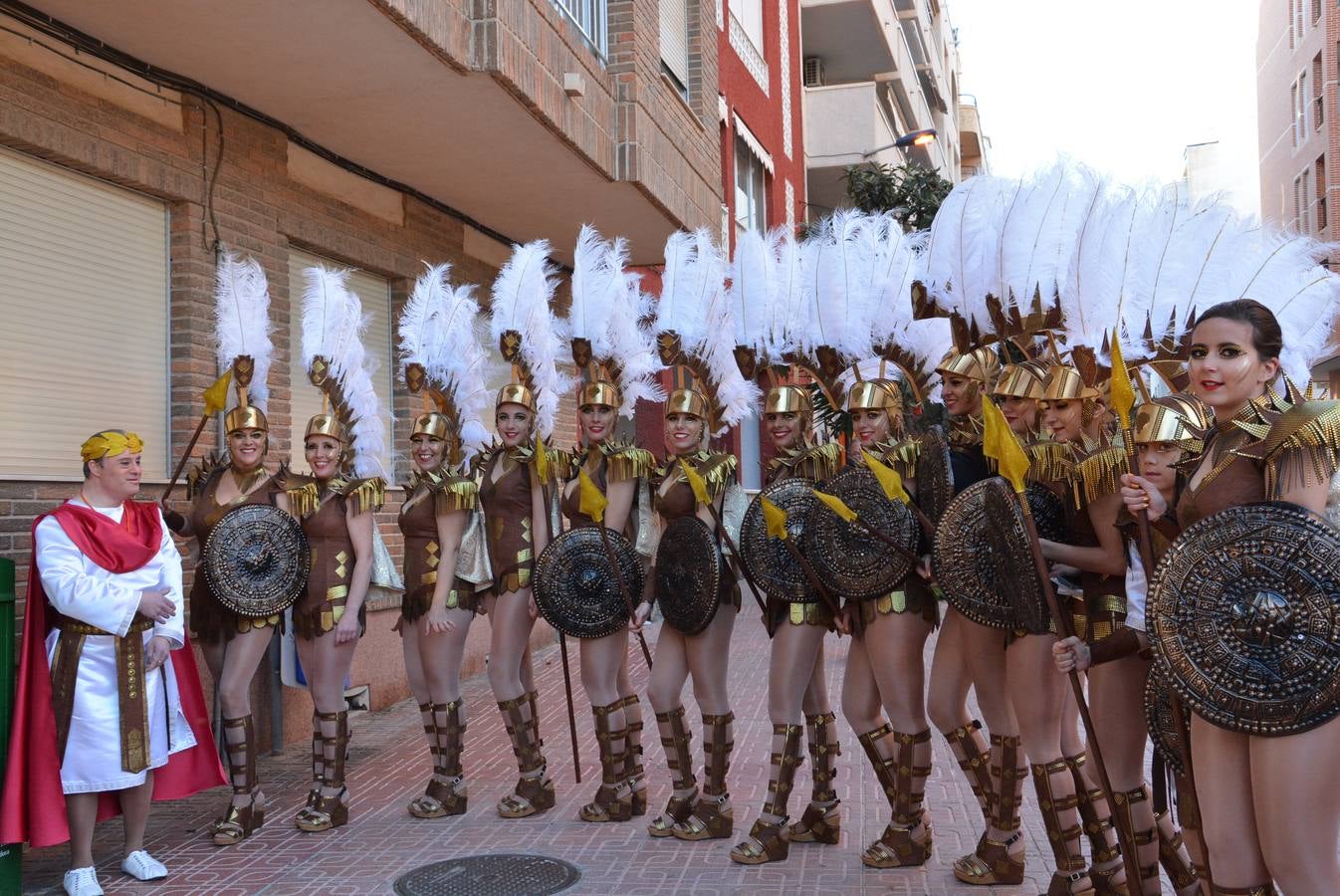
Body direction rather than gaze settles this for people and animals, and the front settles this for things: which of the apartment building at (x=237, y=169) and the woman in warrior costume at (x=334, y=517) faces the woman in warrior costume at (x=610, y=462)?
the apartment building

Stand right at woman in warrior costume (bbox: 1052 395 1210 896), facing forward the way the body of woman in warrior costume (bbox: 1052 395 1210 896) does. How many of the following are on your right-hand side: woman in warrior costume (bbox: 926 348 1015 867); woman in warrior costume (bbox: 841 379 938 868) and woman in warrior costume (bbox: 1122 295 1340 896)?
2

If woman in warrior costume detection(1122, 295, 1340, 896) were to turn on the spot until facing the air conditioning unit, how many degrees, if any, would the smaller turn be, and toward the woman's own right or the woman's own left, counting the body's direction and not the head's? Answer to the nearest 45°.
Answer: approximately 135° to the woman's own right

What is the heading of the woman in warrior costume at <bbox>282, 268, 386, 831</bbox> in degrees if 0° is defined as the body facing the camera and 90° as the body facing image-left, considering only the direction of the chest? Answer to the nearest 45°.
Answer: approximately 45°

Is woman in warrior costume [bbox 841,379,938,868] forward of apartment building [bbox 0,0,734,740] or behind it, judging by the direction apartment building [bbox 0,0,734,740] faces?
forward

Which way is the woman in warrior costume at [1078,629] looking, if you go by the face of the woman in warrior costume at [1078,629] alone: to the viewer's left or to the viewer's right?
to the viewer's left

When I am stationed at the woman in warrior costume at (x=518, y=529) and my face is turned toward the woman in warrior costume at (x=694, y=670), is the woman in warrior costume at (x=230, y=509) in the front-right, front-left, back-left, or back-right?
back-right

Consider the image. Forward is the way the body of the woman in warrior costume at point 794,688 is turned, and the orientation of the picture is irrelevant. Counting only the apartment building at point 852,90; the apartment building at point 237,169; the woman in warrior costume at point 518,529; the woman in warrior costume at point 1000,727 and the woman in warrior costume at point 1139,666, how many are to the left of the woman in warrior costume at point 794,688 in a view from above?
2

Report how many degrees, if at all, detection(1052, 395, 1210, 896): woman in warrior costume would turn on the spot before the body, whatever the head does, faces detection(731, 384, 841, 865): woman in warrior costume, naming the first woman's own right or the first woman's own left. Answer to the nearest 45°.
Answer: approximately 90° to the first woman's own right

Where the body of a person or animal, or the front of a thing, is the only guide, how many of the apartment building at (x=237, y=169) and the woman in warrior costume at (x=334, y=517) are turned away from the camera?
0

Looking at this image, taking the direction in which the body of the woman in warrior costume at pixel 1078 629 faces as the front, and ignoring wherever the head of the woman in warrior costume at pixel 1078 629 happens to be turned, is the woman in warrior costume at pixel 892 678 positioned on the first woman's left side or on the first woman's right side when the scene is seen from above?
on the first woman's right side

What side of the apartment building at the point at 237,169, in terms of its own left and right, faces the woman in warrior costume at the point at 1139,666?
front

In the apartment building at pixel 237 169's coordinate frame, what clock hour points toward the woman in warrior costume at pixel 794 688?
The woman in warrior costume is roughly at 12 o'clock from the apartment building.

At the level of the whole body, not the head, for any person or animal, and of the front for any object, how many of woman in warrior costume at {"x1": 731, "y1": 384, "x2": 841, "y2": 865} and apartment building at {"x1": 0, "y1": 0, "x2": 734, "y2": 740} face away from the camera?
0

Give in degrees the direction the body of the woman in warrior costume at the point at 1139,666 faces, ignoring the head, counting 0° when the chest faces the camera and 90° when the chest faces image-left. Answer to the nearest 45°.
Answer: approximately 45°
